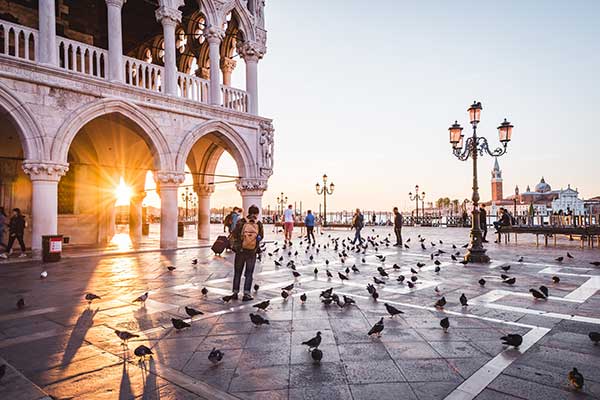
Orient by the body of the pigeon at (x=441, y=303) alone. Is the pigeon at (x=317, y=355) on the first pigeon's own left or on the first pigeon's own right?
on the first pigeon's own left

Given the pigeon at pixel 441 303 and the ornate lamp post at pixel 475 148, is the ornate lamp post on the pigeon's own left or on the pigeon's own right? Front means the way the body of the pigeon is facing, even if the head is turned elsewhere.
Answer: on the pigeon's own right
